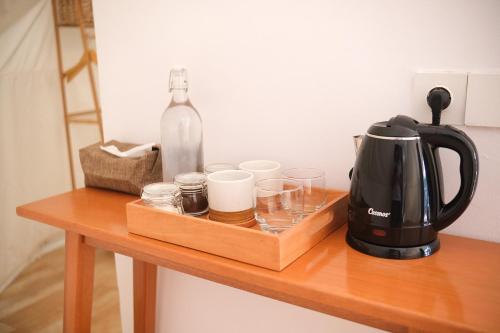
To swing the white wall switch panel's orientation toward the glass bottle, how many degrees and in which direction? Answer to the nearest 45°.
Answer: approximately 90° to its right

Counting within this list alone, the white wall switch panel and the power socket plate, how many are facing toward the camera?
2

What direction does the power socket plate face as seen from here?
toward the camera

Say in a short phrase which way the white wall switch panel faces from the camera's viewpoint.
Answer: facing the viewer

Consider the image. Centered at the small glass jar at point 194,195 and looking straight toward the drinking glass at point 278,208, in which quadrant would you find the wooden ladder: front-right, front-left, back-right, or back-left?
back-left
